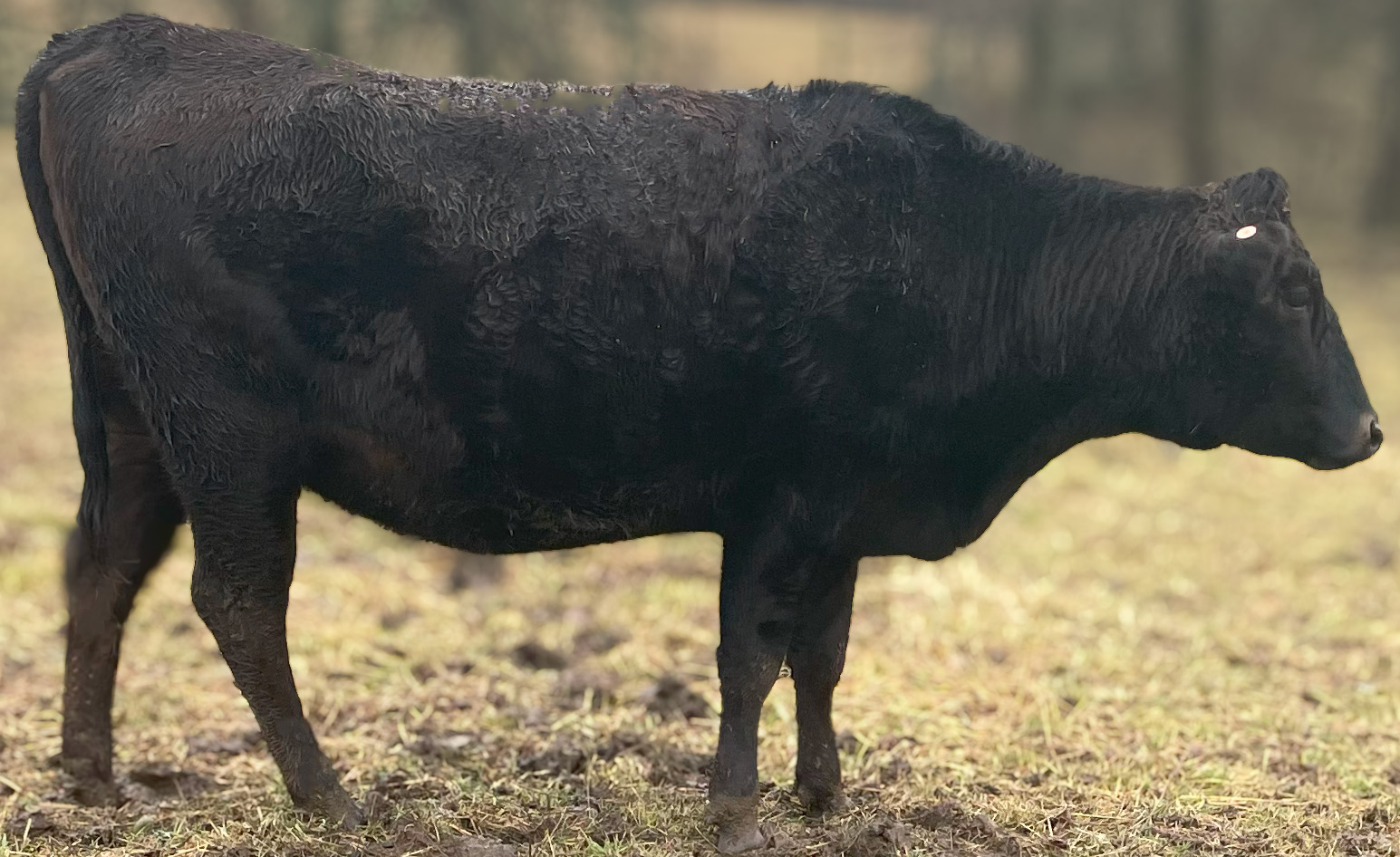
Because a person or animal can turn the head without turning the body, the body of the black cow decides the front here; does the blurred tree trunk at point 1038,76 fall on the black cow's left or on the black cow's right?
on the black cow's left

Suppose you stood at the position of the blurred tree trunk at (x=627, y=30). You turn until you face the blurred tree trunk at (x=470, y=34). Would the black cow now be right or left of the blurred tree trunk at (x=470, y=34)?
left

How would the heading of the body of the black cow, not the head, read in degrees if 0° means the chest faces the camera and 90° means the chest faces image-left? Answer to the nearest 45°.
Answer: approximately 270°

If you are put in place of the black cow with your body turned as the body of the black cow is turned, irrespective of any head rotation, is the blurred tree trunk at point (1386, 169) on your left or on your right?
on your left

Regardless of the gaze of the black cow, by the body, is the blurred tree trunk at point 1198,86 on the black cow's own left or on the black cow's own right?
on the black cow's own left

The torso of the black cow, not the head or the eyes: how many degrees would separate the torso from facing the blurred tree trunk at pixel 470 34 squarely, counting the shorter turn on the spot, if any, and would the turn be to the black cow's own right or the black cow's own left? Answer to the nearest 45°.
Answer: approximately 90° to the black cow's own left

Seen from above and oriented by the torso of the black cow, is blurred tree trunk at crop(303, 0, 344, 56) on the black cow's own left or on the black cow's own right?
on the black cow's own left

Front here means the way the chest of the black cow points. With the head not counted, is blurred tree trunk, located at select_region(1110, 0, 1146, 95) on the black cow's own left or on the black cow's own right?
on the black cow's own left
